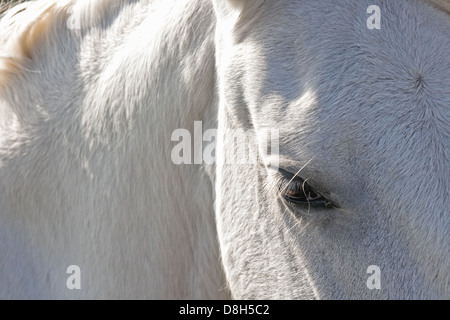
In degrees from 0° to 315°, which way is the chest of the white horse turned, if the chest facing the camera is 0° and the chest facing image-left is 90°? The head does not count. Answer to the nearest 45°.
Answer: approximately 315°
